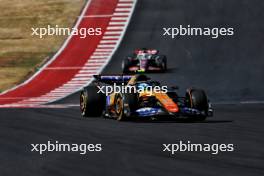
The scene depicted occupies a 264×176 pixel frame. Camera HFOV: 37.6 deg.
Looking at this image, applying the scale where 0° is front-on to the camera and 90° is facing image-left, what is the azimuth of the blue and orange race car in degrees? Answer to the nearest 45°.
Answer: approximately 315°

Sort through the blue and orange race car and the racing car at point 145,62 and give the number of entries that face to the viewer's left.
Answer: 0

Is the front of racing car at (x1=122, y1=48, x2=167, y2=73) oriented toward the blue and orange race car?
yes

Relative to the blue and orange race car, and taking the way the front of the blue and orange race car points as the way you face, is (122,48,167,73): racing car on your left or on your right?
on your left

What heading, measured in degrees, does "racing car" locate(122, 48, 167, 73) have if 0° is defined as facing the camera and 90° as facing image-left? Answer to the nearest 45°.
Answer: approximately 0°
